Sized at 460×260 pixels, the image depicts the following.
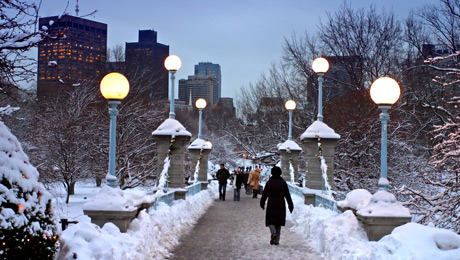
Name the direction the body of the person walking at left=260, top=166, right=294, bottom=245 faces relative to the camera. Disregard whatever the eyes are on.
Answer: away from the camera

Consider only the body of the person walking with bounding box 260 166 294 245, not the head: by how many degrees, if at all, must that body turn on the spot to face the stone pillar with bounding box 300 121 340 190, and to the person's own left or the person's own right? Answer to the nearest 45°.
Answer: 0° — they already face it

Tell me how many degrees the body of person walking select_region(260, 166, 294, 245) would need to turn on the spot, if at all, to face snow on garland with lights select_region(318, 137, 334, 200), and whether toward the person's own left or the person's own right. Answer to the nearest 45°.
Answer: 0° — they already face it

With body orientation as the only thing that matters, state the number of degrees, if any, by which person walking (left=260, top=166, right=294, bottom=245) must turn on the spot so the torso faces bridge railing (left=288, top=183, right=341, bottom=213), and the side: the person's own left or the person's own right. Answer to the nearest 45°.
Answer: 0° — they already face it

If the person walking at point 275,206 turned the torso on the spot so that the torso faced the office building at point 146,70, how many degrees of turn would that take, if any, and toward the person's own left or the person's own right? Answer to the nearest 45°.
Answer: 0° — they already face it
